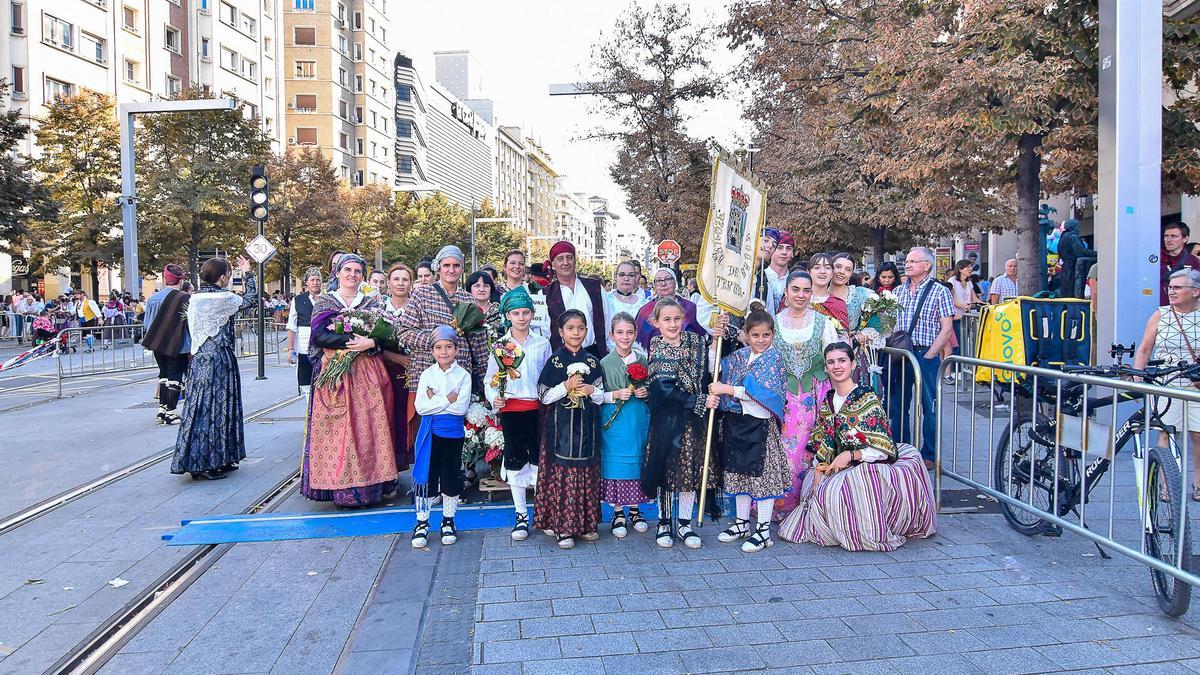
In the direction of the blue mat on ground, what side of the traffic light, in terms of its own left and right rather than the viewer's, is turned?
front

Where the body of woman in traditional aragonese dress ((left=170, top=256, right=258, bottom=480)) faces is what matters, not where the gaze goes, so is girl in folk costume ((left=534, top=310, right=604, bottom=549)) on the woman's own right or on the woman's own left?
on the woman's own right

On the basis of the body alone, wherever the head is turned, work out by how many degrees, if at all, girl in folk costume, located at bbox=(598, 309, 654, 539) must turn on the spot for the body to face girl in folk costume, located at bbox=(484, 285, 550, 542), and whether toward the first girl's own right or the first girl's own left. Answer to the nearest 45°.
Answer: approximately 90° to the first girl's own right

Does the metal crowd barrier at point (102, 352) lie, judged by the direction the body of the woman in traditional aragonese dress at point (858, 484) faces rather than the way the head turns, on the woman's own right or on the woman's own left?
on the woman's own right

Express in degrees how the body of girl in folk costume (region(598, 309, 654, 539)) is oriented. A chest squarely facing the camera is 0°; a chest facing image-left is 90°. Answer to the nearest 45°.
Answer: approximately 0°

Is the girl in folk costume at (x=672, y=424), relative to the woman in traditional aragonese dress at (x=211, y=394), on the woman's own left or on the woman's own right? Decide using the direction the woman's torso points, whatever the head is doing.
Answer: on the woman's own right

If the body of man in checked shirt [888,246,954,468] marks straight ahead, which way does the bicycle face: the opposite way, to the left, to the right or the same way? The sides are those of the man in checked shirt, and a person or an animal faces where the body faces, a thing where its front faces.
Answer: to the left
